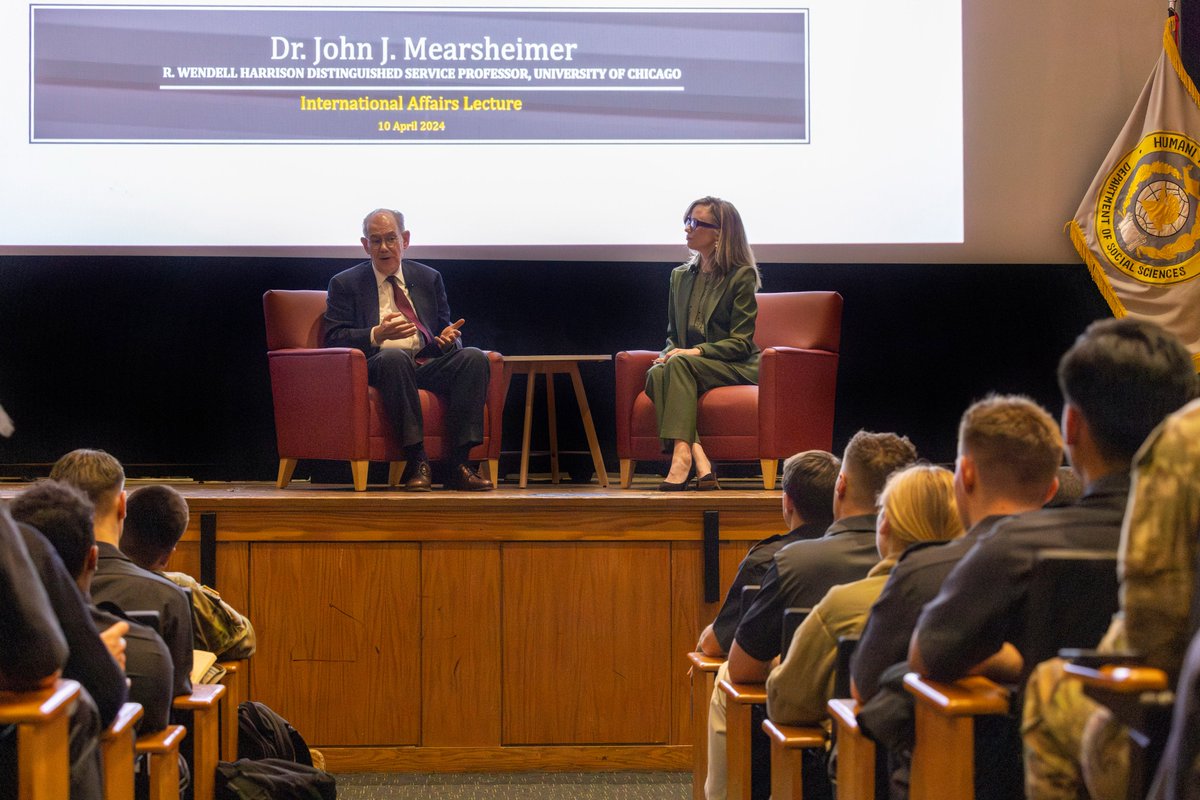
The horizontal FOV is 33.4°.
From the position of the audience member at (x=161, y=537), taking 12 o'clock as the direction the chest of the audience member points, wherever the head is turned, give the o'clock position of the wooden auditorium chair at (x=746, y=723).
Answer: The wooden auditorium chair is roughly at 4 o'clock from the audience member.

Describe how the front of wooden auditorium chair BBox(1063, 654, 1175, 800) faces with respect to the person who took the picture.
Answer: facing away from the viewer and to the left of the viewer

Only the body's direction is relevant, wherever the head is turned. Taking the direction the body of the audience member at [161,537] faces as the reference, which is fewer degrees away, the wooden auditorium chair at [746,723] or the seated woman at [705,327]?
the seated woman

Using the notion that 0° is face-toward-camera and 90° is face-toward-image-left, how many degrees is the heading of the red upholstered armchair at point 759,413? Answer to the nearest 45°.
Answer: approximately 45°

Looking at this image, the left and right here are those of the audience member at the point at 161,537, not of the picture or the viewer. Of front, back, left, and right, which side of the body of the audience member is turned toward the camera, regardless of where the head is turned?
back

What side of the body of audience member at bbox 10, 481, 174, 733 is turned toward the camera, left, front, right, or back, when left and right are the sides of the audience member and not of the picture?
back

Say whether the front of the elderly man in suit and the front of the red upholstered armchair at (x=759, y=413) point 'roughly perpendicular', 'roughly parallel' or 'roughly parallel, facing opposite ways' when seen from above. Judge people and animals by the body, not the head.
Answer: roughly perpendicular

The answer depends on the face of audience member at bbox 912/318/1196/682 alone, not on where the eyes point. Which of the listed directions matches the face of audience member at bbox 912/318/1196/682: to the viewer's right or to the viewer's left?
to the viewer's left

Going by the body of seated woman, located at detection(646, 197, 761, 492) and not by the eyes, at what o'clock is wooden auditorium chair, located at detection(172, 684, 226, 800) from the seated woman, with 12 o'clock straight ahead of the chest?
The wooden auditorium chair is roughly at 11 o'clock from the seated woman.

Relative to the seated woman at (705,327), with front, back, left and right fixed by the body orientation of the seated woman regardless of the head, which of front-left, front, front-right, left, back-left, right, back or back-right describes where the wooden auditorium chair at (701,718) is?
front-left

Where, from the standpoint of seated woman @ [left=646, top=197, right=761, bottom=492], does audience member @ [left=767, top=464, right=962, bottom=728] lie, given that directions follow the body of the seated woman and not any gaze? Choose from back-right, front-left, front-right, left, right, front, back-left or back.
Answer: front-left

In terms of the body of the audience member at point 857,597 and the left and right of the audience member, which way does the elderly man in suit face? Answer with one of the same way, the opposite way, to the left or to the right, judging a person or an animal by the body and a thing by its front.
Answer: the opposite way
